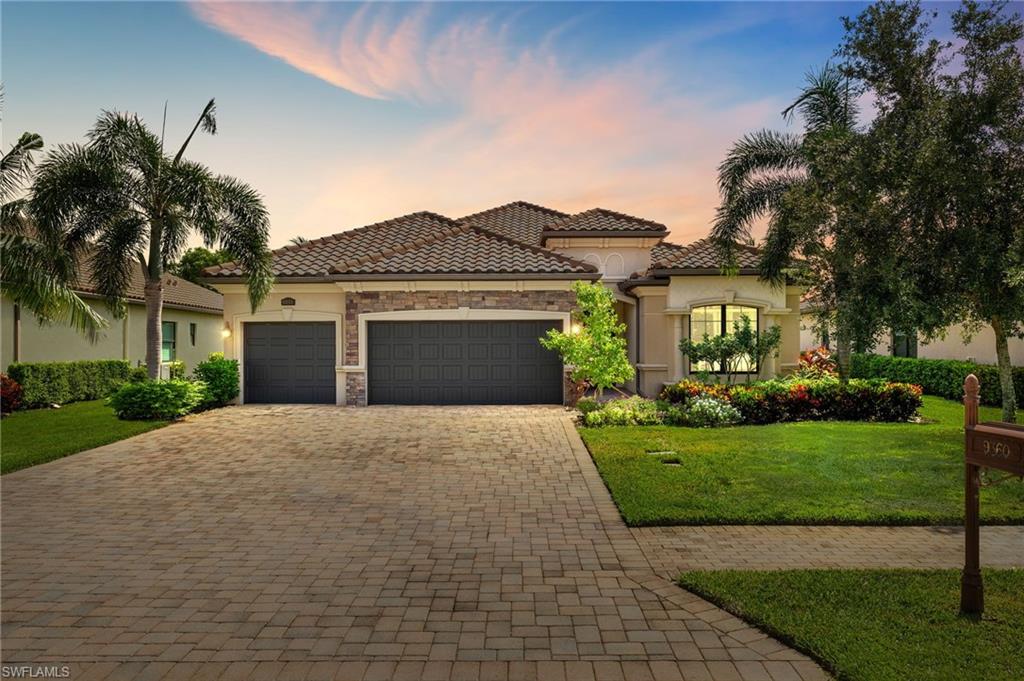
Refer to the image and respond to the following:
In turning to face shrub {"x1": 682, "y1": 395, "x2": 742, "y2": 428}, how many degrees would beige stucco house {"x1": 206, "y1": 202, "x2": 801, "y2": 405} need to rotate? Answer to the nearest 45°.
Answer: approximately 45° to its left

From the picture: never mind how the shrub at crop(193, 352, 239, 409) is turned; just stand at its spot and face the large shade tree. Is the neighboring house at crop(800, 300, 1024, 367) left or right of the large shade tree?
left

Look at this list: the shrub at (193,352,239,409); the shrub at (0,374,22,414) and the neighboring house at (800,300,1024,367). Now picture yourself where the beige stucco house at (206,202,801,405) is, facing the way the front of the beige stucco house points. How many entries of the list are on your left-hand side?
1

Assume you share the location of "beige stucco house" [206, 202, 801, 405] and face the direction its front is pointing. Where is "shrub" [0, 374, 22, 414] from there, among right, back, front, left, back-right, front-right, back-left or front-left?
right

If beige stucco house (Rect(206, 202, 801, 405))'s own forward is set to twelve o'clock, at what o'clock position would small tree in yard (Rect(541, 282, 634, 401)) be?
The small tree in yard is roughly at 10 o'clock from the beige stucco house.

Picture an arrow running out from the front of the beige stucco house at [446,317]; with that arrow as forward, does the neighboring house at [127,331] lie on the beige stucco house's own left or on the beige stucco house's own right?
on the beige stucco house's own right

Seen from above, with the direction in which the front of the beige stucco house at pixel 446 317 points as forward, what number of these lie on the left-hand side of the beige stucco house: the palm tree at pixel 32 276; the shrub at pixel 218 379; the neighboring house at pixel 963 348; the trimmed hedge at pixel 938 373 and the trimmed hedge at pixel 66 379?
2

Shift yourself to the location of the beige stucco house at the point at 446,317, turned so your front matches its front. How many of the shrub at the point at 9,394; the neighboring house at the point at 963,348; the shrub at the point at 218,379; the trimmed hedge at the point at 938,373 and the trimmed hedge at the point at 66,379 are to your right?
3

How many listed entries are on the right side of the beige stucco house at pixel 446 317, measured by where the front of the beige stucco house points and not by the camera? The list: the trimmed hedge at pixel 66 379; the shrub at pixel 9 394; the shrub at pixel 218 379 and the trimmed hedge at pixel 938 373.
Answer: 3

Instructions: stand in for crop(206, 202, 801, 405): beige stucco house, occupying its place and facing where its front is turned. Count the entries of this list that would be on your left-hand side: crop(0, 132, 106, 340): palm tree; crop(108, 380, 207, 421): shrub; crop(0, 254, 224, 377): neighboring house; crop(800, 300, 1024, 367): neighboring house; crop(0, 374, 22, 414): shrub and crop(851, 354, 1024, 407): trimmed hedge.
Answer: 2

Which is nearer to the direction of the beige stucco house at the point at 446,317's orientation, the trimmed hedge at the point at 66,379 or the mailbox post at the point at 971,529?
the mailbox post

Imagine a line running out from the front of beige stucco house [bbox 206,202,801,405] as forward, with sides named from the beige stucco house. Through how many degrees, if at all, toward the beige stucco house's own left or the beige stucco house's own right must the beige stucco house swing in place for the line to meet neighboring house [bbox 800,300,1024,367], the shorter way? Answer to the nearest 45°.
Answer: approximately 90° to the beige stucco house's own left

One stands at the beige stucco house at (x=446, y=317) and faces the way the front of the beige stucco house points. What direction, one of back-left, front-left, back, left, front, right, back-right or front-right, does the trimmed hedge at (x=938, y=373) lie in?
left

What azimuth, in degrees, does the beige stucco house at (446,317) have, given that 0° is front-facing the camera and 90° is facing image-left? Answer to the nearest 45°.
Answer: approximately 0°

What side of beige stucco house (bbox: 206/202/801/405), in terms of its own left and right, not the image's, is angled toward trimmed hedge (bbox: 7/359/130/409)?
right

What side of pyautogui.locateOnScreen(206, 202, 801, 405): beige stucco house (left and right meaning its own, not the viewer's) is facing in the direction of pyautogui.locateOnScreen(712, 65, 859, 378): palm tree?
left
